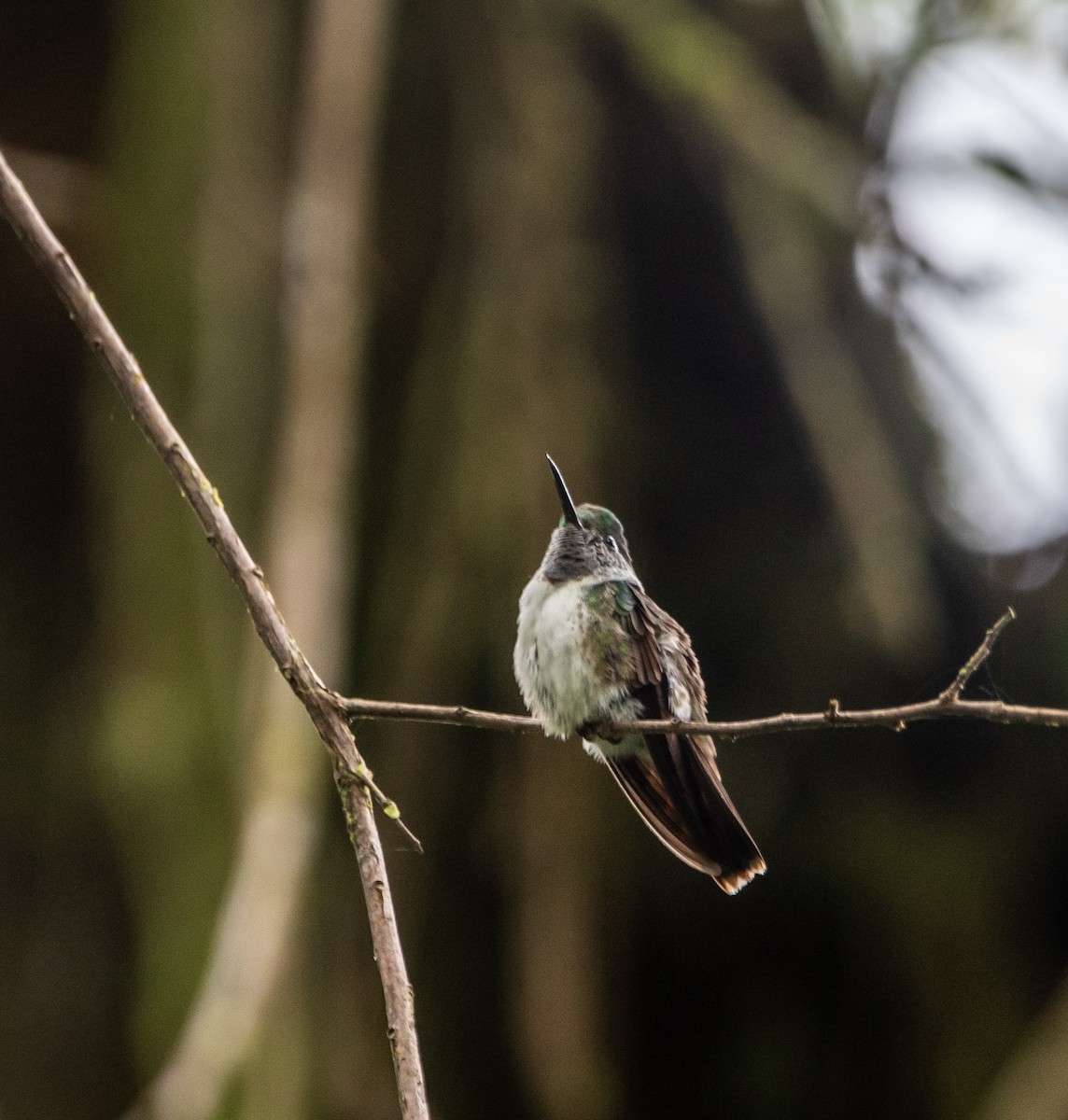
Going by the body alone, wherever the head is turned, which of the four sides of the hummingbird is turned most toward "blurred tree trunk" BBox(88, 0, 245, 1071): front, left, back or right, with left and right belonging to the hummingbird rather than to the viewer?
right

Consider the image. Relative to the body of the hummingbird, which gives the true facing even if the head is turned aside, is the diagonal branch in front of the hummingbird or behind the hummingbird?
in front

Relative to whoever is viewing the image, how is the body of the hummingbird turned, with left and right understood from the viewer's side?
facing the viewer and to the left of the viewer

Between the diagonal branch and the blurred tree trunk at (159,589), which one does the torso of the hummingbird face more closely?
the diagonal branch

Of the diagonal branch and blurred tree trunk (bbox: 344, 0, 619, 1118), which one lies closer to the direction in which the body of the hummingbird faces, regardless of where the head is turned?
the diagonal branch

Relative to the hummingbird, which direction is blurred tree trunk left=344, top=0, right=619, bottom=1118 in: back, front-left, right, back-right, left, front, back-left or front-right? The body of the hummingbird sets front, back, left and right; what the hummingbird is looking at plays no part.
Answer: back-right
